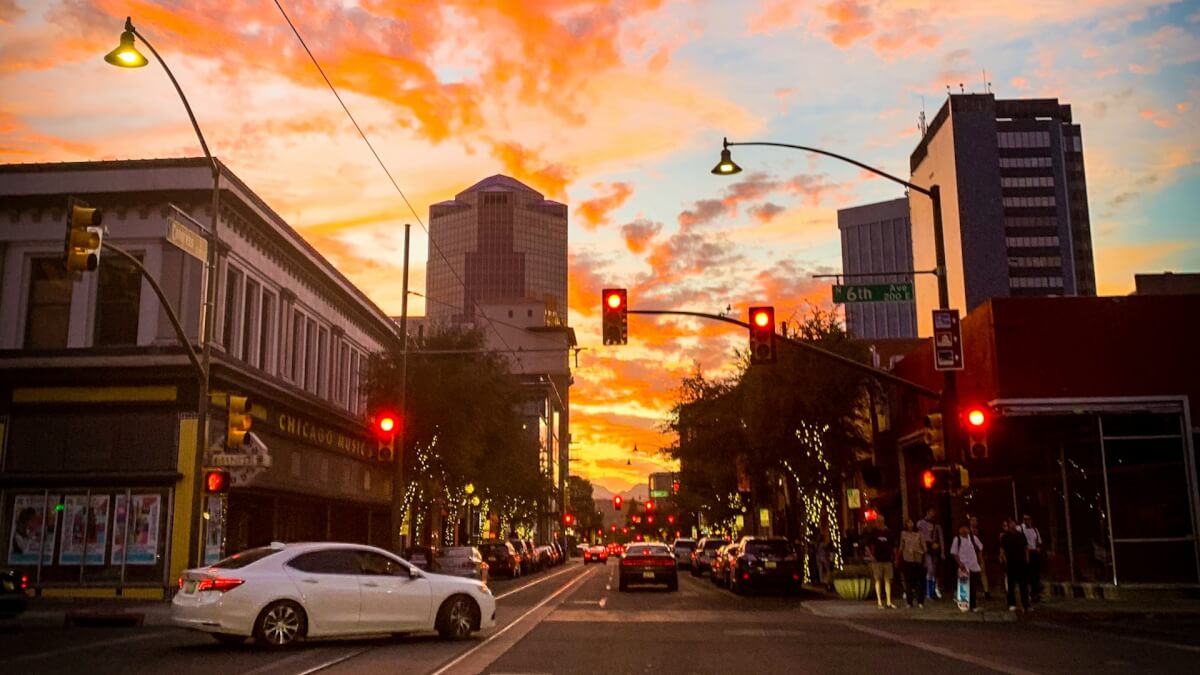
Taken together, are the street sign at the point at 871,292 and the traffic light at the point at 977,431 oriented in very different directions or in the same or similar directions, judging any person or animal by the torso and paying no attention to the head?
same or similar directions

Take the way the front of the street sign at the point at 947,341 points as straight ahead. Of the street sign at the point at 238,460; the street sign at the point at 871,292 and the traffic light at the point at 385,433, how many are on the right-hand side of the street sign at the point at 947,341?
3

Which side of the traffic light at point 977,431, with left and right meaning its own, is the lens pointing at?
front

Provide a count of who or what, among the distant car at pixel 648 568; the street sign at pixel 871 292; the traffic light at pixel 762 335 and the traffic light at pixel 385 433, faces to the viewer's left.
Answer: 0

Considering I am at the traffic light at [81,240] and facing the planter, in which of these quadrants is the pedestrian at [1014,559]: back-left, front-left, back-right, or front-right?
front-right

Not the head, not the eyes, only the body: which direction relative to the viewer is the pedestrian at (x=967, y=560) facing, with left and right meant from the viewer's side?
facing the viewer

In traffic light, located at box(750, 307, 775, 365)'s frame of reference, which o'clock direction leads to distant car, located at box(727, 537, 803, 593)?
The distant car is roughly at 6 o'clock from the traffic light.

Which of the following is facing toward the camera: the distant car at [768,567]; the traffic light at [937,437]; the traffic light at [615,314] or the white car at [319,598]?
the traffic light at [615,314]

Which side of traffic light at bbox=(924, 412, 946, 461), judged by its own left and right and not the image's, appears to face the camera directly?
left

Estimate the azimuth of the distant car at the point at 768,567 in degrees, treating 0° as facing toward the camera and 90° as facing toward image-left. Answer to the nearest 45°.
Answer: approximately 180°

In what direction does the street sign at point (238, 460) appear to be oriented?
toward the camera

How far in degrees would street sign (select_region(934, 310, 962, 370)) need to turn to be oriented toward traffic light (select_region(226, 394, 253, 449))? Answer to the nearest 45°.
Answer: approximately 90° to its right

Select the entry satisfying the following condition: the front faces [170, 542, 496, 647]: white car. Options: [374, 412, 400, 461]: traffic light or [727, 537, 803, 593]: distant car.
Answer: the traffic light

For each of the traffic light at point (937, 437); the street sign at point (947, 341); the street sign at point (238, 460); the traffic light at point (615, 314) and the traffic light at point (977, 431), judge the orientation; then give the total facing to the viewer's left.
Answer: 1

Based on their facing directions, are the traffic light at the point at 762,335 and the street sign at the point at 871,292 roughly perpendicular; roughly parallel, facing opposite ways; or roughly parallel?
roughly parallel

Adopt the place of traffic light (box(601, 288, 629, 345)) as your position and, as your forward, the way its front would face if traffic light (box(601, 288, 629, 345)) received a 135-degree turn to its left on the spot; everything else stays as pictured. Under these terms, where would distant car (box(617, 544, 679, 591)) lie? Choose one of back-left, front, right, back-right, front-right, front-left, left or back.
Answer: front-left

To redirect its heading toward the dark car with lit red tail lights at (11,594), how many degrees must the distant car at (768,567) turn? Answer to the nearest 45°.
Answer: approximately 135° to its left

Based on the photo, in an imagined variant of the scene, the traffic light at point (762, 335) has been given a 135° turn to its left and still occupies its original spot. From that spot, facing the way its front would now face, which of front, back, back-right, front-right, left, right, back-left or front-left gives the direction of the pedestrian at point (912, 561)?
front
